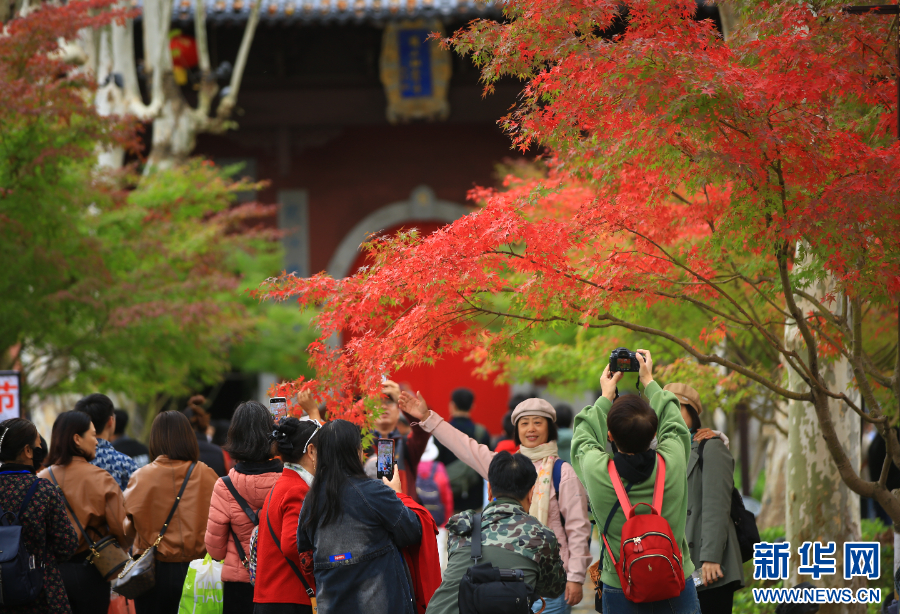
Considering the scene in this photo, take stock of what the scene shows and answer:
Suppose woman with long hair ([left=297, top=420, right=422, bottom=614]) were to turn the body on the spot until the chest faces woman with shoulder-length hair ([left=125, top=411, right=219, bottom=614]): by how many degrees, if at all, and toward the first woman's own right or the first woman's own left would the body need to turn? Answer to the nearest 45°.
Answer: approximately 90° to the first woman's own left

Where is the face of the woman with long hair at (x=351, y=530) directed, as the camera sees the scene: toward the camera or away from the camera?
away from the camera

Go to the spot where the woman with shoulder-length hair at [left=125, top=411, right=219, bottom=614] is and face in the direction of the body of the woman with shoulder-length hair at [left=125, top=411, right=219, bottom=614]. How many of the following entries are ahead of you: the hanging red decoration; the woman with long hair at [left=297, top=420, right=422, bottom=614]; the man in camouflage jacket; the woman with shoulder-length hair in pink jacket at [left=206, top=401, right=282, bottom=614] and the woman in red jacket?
1

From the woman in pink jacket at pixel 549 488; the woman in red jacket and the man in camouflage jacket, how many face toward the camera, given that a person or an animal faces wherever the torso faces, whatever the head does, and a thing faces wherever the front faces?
1

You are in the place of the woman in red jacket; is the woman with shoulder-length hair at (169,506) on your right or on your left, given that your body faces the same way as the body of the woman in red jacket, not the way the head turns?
on your left

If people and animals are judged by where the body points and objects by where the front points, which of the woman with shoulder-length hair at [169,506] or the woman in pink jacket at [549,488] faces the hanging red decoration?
the woman with shoulder-length hair

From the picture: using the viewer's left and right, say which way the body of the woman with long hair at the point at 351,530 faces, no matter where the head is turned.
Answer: facing away from the viewer and to the right of the viewer

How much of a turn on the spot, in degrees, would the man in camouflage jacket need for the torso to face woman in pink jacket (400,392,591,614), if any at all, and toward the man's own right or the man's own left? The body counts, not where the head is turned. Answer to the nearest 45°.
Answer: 0° — they already face them

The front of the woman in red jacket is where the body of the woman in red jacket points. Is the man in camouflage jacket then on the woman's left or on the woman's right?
on the woman's right

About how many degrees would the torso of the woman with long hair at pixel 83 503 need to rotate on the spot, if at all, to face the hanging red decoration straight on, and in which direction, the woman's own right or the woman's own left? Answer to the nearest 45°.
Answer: approximately 45° to the woman's own left

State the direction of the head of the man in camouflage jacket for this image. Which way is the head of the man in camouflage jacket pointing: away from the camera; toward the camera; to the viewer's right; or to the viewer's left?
away from the camera

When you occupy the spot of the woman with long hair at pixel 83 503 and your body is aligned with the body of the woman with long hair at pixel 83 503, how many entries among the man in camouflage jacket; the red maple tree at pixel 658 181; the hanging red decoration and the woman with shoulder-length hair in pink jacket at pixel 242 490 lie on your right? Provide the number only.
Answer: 3

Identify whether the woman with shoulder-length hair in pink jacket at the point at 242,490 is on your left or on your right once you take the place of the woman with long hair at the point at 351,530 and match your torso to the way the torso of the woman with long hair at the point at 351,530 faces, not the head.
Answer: on your left

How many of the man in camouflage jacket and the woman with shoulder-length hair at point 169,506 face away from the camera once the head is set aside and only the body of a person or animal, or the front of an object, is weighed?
2

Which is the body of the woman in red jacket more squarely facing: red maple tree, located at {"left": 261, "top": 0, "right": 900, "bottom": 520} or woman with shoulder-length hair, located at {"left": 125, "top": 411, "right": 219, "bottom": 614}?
the red maple tree

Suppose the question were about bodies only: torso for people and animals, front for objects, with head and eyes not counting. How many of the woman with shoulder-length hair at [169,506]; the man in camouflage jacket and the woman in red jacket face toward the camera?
0

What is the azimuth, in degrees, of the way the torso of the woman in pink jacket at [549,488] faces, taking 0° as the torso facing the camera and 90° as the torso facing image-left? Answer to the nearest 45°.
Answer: approximately 0°

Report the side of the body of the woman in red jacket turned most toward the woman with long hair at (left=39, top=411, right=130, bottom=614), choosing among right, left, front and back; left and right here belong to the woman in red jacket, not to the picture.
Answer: left

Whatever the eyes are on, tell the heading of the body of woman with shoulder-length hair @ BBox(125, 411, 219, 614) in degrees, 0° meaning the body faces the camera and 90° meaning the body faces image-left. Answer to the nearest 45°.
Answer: approximately 180°
